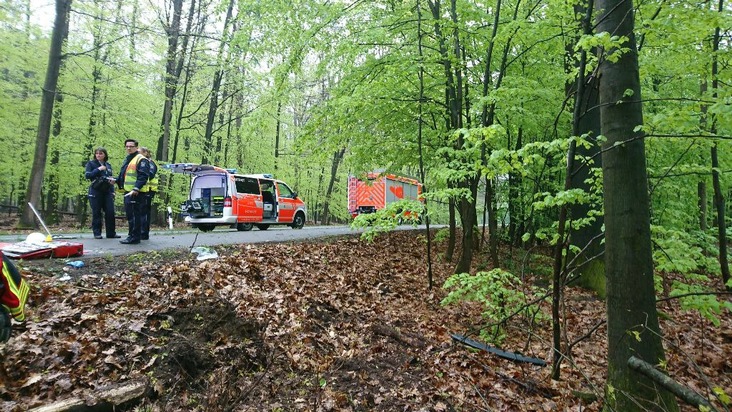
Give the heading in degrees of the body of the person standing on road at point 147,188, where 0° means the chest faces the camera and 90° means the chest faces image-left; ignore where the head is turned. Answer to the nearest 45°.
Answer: approximately 90°

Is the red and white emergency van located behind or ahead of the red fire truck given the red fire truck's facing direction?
behind

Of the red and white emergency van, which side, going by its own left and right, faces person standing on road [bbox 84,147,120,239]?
back

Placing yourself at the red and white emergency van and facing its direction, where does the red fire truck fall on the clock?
The red fire truck is roughly at 12 o'clock from the red and white emergency van.

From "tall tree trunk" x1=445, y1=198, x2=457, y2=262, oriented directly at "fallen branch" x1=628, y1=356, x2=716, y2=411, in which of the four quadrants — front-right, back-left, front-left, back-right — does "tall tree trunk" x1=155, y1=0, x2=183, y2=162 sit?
back-right
